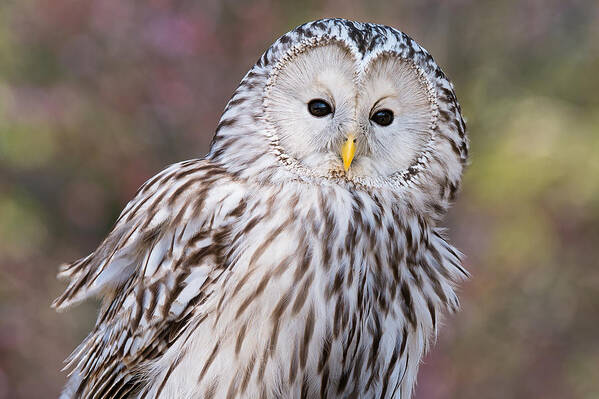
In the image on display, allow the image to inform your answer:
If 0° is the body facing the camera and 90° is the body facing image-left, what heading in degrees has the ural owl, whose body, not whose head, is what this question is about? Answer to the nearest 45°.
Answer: approximately 315°
